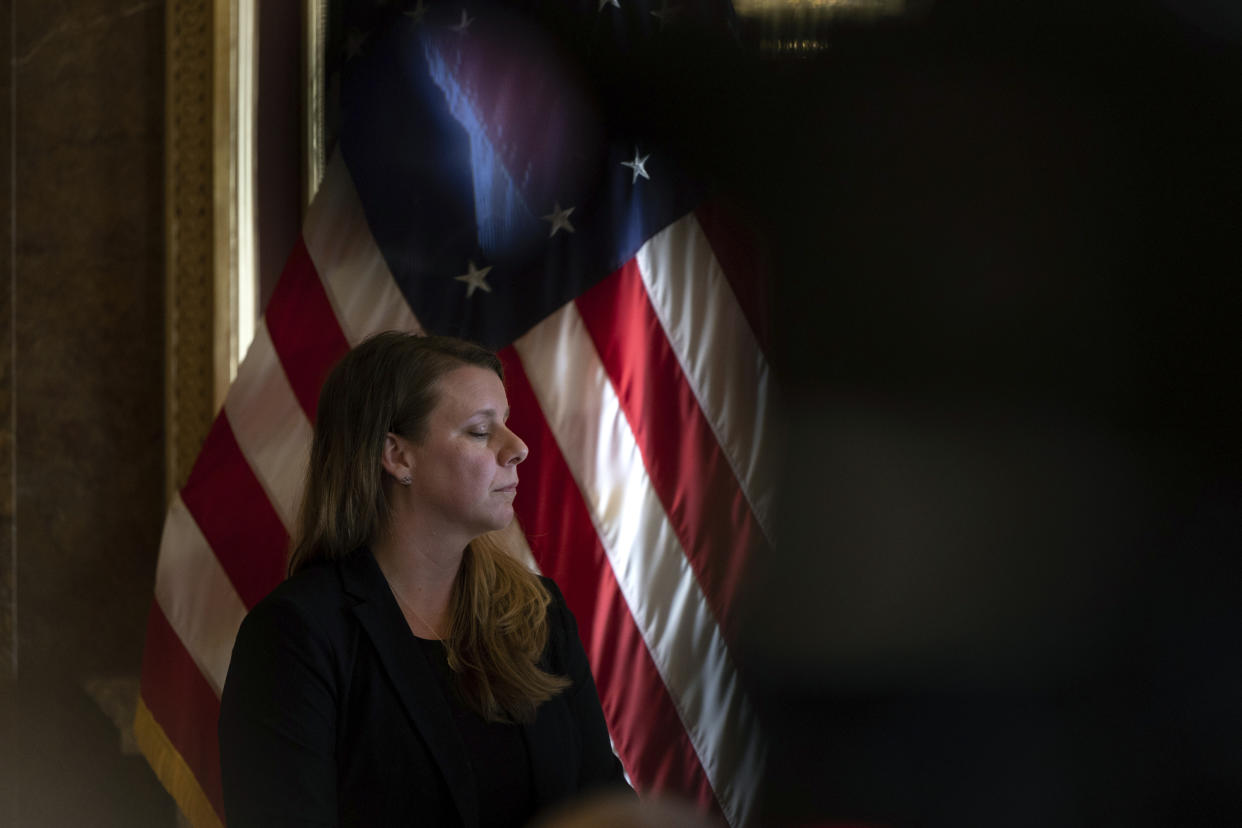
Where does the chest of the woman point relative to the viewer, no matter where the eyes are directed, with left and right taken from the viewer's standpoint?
facing the viewer and to the right of the viewer

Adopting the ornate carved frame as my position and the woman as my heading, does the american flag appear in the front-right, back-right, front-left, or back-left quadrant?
front-left

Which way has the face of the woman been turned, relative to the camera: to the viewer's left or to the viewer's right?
to the viewer's right

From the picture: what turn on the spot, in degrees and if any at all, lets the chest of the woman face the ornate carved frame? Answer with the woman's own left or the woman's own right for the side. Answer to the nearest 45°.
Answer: approximately 180°
